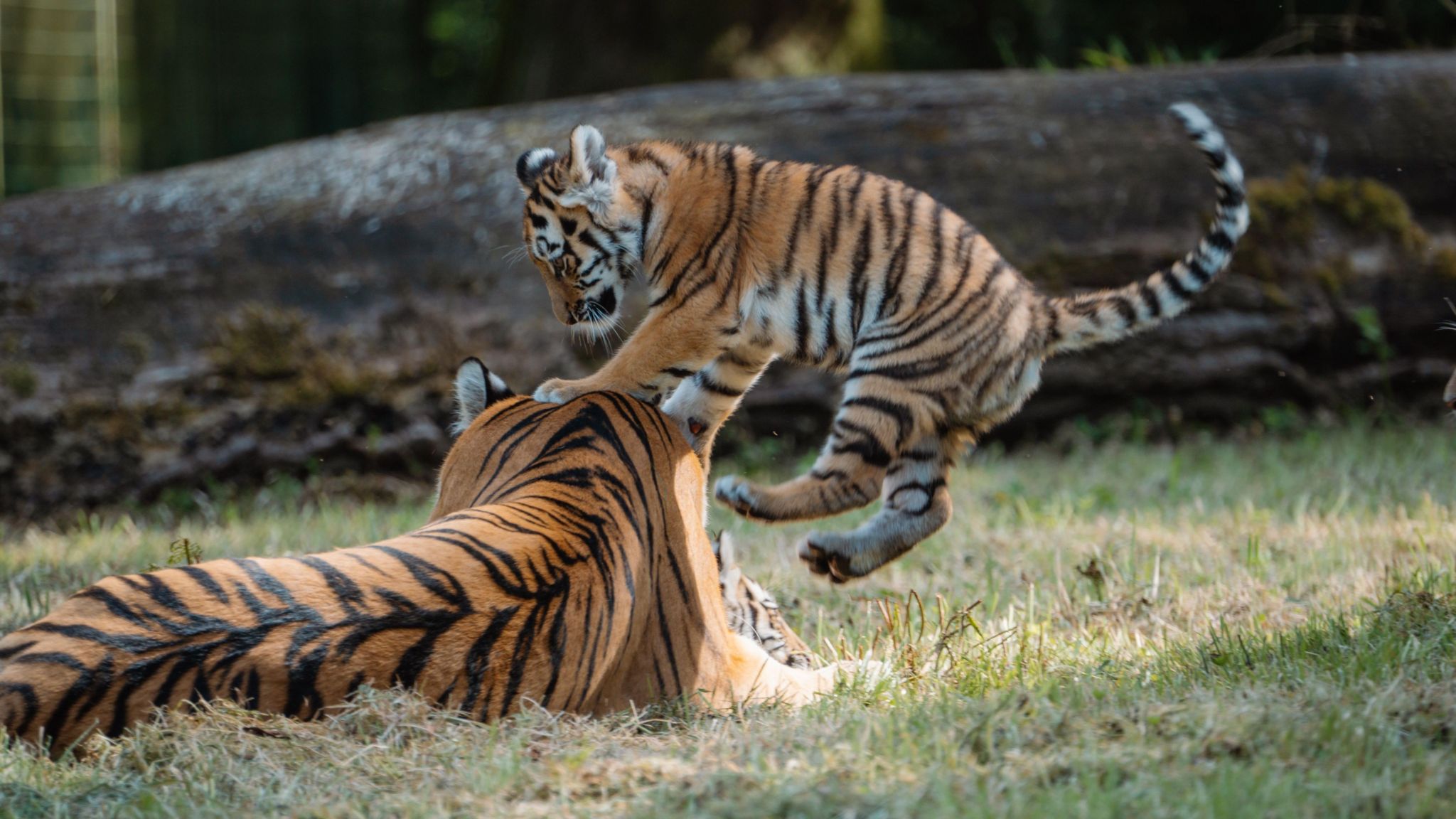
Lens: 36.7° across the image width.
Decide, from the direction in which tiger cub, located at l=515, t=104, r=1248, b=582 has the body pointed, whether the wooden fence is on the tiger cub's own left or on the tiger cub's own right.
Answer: on the tiger cub's own right

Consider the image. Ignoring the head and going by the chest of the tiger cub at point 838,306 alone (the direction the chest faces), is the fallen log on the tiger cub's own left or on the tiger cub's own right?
on the tiger cub's own right

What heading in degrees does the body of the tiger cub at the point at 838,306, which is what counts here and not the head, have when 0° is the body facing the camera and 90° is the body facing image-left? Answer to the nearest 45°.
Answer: approximately 90°
